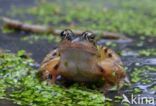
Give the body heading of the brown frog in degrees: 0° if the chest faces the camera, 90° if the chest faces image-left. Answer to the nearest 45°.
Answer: approximately 0°
